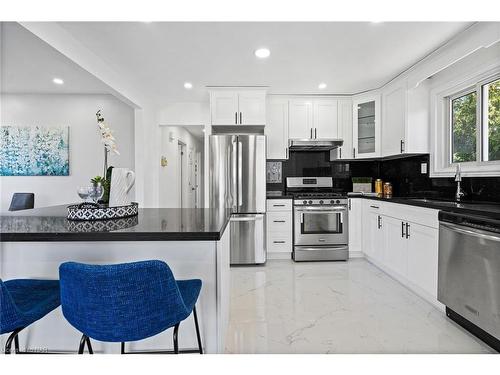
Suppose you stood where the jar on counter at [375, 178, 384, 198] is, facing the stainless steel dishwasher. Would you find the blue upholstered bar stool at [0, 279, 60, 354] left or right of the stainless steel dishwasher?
right

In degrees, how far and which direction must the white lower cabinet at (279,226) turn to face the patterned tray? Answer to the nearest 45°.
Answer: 0° — it already faces it

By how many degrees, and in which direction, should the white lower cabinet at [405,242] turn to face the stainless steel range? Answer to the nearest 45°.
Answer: approximately 90° to its right

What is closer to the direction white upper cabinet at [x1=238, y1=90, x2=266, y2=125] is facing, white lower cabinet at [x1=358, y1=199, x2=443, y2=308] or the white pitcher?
the white pitcher

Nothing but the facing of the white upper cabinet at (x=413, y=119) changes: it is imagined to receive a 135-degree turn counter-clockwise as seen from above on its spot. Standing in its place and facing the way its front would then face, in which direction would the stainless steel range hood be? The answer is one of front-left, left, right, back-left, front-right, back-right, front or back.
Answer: back

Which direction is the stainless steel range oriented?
toward the camera

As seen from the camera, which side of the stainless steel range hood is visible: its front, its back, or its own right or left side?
front

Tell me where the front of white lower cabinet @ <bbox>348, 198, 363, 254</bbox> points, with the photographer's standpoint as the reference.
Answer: facing the viewer

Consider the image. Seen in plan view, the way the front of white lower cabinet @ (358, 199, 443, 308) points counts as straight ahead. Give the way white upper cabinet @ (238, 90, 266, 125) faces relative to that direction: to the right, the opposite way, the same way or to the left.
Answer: to the left

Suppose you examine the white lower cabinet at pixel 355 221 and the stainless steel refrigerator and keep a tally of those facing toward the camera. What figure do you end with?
2
